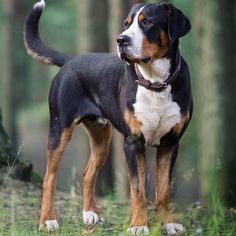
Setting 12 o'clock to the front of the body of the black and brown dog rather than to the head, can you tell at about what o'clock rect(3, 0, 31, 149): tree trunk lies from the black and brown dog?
The tree trunk is roughly at 7 o'clock from the black and brown dog.

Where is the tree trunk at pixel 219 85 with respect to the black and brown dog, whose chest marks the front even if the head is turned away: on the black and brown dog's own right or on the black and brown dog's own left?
on the black and brown dog's own left

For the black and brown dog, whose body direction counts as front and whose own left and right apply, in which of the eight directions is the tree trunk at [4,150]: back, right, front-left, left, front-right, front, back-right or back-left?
back

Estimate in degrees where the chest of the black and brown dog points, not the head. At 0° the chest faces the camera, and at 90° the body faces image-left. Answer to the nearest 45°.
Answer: approximately 315°
